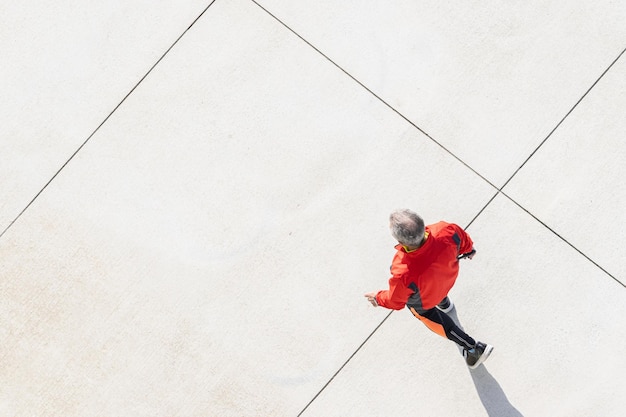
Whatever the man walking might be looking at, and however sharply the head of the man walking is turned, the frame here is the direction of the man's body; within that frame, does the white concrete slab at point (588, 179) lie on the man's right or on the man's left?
on the man's right

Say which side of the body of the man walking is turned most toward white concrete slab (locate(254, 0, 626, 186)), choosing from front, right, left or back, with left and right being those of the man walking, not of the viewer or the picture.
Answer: front

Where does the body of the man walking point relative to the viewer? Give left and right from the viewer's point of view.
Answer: facing away from the viewer and to the left of the viewer
